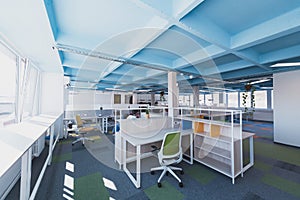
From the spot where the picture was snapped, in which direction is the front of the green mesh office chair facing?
facing away from the viewer and to the left of the viewer
